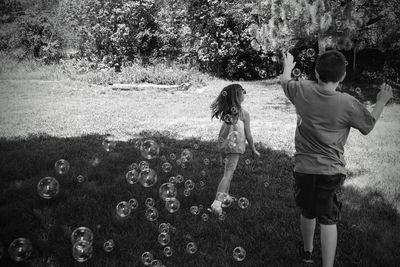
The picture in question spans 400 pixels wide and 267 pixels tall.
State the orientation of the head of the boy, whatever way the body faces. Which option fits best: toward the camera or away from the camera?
away from the camera

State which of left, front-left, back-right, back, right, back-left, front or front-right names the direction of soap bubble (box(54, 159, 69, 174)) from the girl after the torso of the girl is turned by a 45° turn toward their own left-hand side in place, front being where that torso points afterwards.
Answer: left

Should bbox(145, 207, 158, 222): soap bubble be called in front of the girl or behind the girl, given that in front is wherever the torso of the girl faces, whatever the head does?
behind

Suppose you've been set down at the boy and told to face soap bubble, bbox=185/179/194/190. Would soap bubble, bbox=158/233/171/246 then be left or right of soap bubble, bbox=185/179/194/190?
left

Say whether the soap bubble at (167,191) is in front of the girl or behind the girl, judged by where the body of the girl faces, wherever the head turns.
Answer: behind

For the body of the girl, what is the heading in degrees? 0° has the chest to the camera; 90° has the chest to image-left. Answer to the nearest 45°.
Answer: approximately 225°

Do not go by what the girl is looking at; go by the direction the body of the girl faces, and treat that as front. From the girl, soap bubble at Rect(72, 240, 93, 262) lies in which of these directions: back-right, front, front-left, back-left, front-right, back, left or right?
back

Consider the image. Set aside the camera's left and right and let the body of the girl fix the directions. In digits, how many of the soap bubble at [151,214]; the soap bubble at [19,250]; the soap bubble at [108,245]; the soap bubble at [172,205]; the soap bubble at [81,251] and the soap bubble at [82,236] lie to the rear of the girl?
6

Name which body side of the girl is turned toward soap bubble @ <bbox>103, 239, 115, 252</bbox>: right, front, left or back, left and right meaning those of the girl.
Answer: back

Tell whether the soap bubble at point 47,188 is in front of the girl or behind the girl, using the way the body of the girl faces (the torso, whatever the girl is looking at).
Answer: behind

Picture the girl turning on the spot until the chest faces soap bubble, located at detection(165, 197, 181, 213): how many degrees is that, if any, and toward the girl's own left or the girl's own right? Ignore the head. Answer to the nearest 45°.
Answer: approximately 180°

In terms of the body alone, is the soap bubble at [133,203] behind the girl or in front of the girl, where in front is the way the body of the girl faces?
behind

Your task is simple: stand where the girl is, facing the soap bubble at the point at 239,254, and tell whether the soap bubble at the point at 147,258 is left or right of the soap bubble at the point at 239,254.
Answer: right

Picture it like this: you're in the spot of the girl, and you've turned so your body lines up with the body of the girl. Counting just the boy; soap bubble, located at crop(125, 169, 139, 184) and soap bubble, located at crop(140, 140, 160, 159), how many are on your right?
1

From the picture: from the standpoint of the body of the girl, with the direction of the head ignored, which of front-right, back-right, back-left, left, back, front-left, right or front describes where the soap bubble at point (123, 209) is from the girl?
back

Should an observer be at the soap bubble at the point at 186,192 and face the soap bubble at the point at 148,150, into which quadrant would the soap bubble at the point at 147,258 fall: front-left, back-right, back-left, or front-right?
back-left

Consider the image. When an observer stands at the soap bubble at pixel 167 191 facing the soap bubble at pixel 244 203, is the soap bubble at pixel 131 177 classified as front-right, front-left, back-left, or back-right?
back-left
